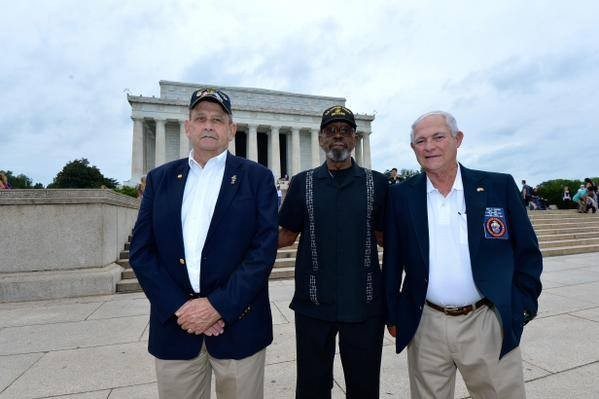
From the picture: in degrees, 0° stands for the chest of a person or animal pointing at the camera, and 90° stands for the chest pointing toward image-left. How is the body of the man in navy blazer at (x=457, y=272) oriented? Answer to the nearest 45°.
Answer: approximately 0°

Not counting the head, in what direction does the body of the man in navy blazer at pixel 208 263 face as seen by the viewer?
toward the camera

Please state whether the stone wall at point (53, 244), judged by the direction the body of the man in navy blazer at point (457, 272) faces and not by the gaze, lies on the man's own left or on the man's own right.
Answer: on the man's own right

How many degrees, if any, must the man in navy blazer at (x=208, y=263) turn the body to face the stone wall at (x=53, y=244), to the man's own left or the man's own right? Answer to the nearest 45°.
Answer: approximately 135° to the man's own right

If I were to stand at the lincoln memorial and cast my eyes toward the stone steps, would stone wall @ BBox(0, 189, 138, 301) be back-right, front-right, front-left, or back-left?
front-right

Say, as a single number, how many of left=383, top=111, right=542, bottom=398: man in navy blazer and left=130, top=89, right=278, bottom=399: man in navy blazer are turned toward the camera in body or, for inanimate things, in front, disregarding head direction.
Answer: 2

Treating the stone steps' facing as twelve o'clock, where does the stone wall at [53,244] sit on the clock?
The stone wall is roughly at 2 o'clock from the stone steps.

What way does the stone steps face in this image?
toward the camera

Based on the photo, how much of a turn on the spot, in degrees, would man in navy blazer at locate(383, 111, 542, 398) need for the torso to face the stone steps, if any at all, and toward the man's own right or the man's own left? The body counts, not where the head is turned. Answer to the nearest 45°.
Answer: approximately 180°

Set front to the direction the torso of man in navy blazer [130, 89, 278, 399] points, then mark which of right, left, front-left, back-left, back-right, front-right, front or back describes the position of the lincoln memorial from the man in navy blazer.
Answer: back

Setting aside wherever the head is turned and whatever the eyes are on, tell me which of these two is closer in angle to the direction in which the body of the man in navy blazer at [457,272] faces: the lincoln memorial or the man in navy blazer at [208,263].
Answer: the man in navy blazer
